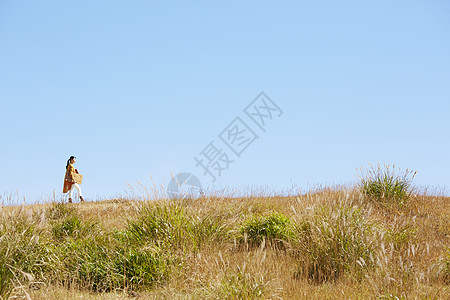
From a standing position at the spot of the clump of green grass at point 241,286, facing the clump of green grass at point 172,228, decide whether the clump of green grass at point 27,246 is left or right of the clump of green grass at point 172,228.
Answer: left

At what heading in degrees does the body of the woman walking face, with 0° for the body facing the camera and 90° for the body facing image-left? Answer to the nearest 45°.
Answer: approximately 270°

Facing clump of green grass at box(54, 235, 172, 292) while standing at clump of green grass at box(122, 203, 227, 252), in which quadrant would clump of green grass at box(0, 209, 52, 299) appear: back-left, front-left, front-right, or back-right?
front-right

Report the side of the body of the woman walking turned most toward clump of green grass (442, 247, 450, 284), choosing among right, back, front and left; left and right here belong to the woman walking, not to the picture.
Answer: right

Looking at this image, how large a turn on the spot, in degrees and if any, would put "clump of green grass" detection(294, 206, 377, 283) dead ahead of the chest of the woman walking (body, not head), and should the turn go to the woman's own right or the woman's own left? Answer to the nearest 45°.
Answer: approximately 90° to the woman's own right

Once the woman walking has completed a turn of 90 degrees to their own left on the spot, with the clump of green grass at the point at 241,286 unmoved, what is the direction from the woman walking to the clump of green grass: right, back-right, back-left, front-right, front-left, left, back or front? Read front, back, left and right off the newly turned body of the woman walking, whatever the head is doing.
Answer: back

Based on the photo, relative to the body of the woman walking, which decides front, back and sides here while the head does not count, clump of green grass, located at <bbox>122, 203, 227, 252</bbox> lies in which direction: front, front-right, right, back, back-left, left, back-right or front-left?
right

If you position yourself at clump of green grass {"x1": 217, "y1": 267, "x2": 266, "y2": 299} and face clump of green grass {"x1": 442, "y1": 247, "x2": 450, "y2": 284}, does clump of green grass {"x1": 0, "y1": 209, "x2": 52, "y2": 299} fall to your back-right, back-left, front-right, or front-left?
back-left
